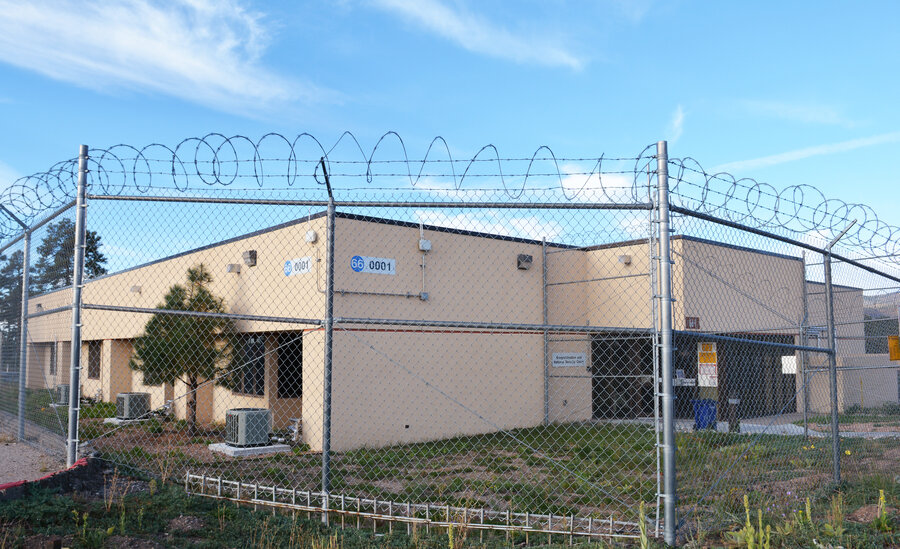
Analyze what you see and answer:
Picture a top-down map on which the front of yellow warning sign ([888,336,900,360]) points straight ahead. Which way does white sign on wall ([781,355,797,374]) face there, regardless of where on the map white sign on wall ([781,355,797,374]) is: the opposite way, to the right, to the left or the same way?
the same way

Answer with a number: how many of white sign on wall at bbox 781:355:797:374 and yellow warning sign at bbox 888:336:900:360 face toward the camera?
2

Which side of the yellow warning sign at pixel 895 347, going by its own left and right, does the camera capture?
front

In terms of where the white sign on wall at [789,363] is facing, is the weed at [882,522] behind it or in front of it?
in front

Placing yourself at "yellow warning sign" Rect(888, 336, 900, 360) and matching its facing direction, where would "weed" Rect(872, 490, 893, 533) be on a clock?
The weed is roughly at 12 o'clock from the yellow warning sign.

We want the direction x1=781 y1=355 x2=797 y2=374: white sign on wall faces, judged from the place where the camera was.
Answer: facing the viewer

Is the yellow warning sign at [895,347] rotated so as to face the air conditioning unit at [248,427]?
no

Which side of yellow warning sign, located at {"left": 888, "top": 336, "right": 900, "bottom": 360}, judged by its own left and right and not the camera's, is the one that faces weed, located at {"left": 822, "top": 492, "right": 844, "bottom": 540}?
front

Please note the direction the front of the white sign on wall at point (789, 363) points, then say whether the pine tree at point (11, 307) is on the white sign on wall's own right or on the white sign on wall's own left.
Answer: on the white sign on wall's own right

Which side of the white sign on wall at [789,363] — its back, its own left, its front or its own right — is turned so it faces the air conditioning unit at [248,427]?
right

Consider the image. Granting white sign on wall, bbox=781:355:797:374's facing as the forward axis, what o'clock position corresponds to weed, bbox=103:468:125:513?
The weed is roughly at 1 o'clock from the white sign on wall.

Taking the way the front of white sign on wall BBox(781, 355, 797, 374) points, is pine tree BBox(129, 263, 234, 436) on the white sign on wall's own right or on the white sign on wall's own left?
on the white sign on wall's own right
